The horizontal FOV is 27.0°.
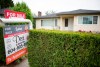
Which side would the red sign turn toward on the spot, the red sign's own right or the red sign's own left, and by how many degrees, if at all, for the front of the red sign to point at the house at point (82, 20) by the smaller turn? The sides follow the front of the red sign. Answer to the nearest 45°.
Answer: approximately 90° to the red sign's own left

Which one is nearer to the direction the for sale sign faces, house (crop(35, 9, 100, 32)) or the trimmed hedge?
the trimmed hedge

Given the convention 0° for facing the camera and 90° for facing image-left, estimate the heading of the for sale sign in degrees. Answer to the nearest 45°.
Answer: approximately 315°
